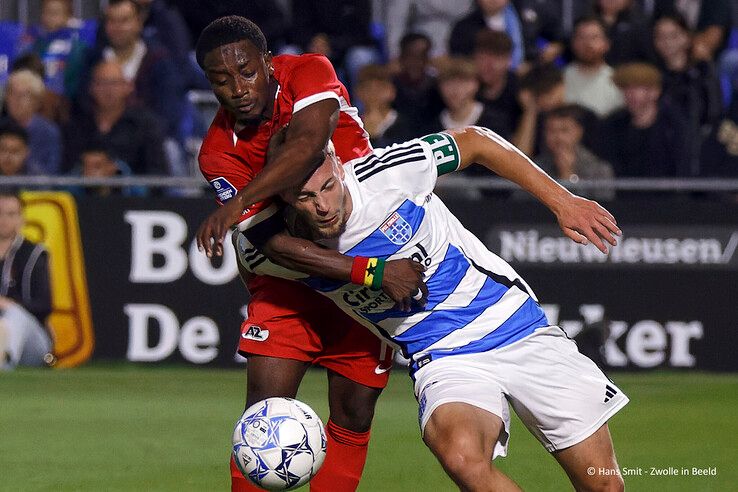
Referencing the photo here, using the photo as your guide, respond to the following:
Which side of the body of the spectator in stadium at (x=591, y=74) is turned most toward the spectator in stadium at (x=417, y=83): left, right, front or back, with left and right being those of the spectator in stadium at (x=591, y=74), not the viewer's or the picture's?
right

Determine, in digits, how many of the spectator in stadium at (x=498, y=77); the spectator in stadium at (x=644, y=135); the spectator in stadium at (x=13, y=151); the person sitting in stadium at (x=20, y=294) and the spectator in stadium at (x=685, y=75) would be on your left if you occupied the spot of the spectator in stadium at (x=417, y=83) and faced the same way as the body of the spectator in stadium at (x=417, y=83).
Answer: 3

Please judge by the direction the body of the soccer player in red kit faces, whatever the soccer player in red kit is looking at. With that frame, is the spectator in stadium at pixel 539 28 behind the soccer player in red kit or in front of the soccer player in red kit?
behind

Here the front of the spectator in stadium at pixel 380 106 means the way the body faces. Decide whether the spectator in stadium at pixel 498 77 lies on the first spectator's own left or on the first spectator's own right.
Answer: on the first spectator's own left

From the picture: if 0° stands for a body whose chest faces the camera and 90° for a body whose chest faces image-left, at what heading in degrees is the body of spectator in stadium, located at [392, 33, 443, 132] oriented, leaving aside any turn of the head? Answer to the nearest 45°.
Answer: approximately 0°

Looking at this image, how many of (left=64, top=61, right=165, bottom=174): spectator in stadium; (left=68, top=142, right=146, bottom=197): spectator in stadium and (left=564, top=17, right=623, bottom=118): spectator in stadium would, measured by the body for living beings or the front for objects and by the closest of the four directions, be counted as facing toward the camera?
3

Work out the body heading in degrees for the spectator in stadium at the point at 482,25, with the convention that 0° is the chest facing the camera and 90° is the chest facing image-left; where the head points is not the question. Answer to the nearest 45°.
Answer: approximately 0°

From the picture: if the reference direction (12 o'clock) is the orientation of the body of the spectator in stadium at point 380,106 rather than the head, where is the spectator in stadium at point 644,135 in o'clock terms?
the spectator in stadium at point 644,135 is roughly at 9 o'clock from the spectator in stadium at point 380,106.
